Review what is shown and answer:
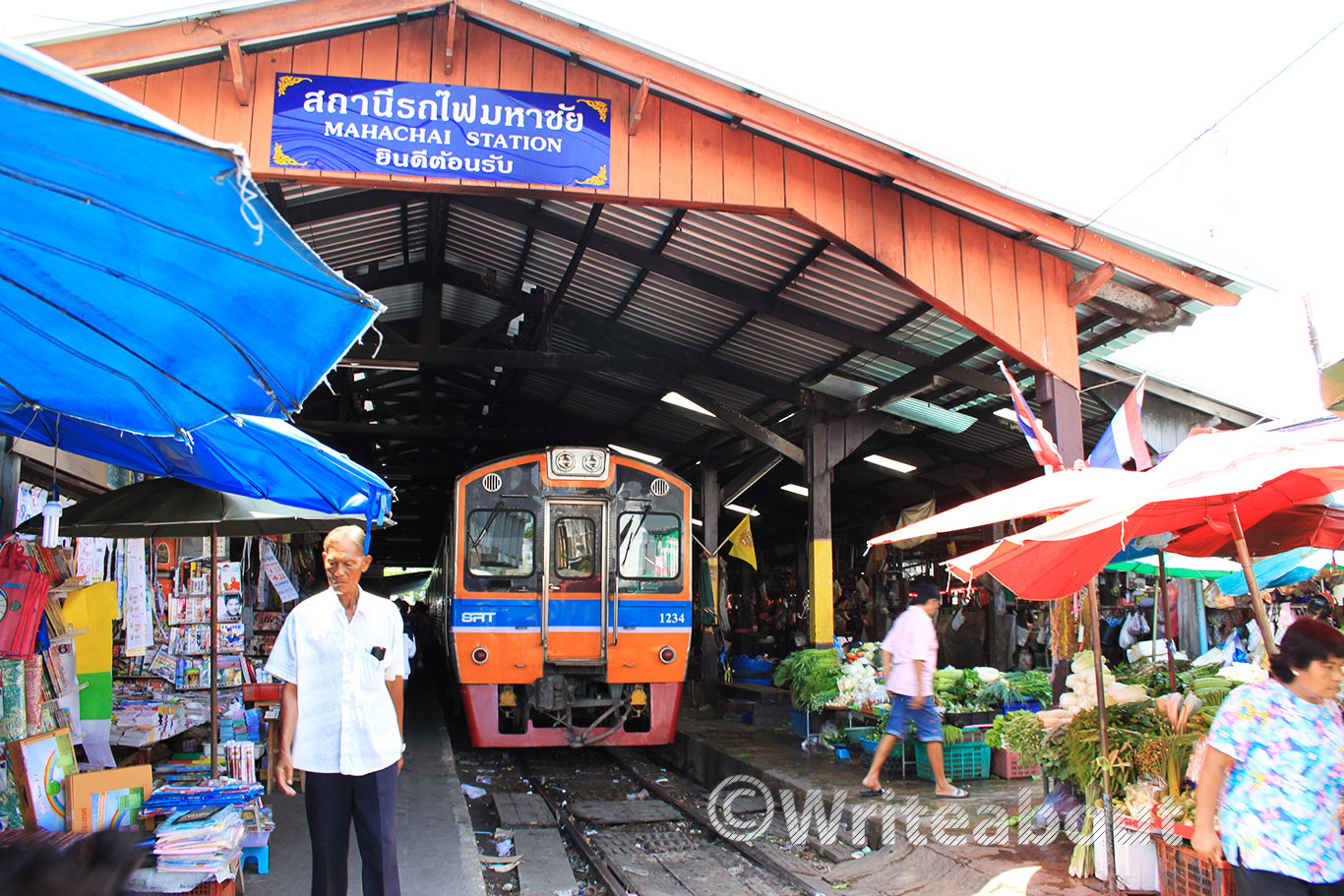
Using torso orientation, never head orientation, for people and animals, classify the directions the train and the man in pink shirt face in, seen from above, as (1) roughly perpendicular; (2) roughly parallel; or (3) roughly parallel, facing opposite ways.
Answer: roughly perpendicular

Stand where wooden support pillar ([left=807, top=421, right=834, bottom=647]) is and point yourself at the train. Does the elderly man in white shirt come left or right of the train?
left

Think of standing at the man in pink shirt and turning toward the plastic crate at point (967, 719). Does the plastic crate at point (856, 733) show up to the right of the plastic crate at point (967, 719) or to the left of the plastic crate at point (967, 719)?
left

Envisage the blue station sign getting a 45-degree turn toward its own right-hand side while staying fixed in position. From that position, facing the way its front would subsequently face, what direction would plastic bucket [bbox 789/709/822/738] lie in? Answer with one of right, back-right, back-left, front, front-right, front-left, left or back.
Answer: back

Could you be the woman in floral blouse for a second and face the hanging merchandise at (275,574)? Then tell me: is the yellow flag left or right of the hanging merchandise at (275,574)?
right
